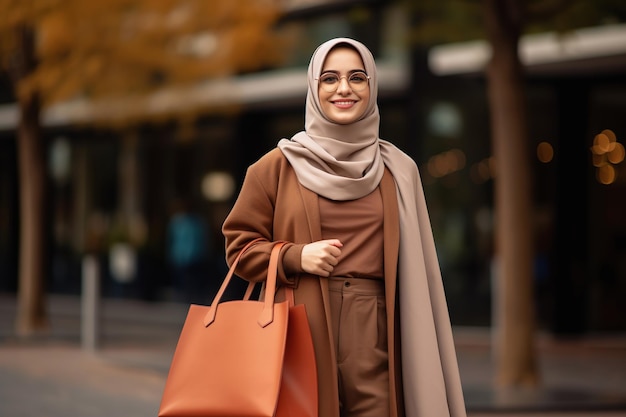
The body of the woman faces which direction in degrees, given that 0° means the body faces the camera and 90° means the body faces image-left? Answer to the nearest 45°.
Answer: approximately 0°

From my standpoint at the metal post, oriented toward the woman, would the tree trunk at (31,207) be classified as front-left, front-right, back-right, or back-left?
back-right

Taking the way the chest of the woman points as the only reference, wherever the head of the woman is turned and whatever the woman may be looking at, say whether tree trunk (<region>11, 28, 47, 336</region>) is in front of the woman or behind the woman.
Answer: behind

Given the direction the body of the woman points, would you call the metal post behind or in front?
behind

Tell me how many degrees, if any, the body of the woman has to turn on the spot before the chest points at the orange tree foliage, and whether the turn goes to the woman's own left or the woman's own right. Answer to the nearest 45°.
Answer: approximately 180°
